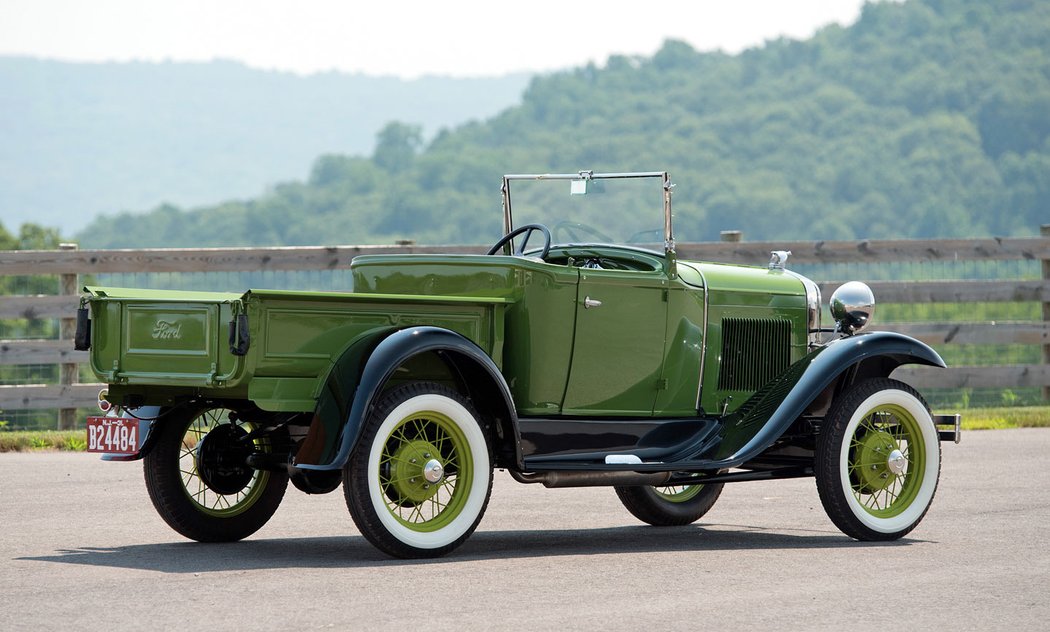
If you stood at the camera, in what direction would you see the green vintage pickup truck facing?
facing away from the viewer and to the right of the viewer

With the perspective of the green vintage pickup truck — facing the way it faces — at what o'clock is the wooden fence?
The wooden fence is roughly at 11 o'clock from the green vintage pickup truck.
